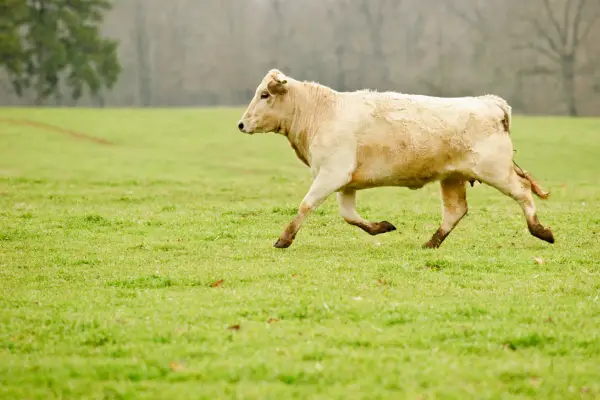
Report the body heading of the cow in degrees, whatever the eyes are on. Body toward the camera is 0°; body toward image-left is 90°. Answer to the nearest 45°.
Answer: approximately 90°
